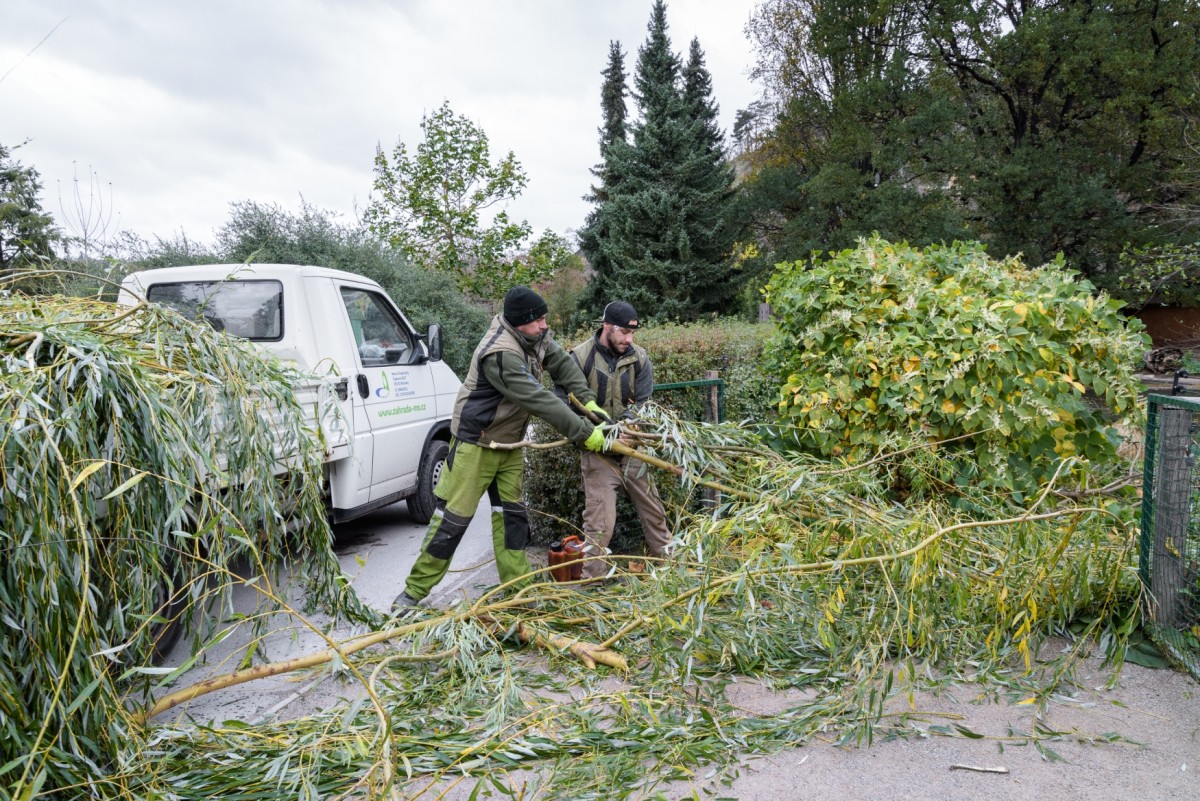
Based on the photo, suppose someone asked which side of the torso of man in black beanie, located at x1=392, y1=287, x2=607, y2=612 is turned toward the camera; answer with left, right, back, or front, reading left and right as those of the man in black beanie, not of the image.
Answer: right

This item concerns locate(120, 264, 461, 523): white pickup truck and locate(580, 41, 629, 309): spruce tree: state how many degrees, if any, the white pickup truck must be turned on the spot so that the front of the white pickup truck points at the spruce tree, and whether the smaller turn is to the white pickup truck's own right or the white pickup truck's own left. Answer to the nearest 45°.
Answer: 0° — it already faces it

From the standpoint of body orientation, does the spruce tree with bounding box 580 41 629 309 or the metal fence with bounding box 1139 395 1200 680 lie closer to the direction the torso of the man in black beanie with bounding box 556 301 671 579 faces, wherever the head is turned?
the metal fence

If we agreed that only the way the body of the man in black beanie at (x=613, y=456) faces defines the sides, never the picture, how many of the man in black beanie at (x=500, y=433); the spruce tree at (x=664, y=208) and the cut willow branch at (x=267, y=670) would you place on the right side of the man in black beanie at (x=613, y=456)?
2

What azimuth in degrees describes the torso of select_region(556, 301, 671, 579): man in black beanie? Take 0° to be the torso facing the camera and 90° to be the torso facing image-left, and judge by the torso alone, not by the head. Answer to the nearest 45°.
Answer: approximately 315°

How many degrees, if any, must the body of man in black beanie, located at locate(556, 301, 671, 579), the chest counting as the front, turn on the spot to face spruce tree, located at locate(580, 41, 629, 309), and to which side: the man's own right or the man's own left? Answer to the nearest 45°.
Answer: approximately 135° to the man's own left

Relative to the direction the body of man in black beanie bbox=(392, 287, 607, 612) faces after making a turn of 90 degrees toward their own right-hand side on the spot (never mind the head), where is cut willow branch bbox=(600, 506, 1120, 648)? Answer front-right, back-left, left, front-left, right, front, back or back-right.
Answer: front-left

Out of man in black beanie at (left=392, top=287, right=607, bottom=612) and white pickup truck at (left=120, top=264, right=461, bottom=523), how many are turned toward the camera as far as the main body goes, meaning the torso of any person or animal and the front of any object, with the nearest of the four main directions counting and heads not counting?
0

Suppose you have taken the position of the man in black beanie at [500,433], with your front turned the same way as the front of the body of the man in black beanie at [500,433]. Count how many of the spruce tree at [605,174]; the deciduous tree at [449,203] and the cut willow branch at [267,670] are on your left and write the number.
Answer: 2

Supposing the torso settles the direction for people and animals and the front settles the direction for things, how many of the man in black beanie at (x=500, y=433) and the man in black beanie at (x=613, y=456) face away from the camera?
0

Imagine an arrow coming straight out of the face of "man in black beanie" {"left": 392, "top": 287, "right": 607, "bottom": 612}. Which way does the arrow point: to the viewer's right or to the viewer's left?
to the viewer's right

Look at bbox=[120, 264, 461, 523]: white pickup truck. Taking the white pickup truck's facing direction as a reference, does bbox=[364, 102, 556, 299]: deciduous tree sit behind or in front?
in front
